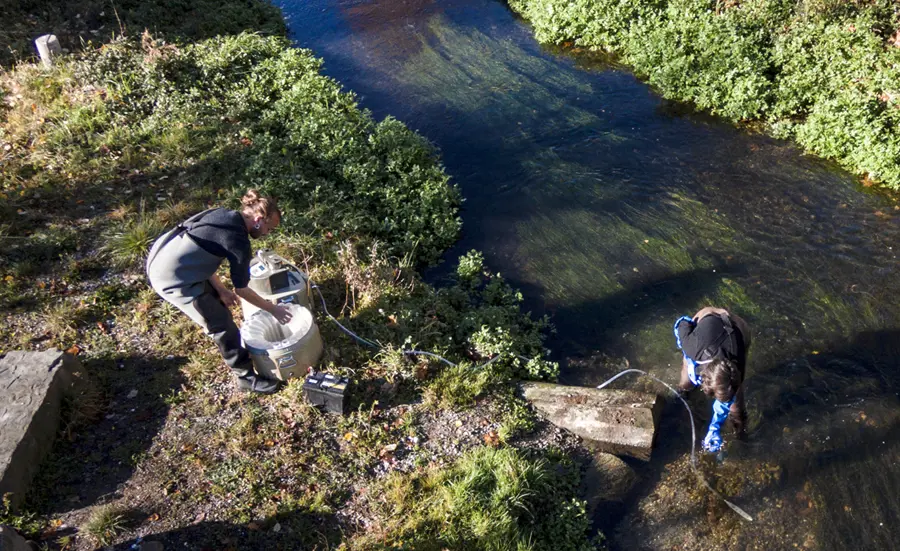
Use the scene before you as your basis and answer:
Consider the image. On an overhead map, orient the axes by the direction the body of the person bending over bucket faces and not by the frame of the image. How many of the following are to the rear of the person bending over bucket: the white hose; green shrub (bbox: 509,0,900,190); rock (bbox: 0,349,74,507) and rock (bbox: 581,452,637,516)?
1

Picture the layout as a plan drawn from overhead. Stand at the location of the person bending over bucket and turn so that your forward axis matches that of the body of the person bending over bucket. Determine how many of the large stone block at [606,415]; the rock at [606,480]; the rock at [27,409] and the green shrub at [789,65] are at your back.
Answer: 1

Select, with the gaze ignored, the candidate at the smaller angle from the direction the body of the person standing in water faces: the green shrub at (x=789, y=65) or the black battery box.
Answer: the black battery box

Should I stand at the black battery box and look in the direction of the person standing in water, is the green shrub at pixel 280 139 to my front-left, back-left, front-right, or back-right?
back-left

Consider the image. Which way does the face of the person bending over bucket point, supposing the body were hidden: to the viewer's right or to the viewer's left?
to the viewer's right

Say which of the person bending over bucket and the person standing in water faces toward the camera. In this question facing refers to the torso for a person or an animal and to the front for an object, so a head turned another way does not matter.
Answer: the person standing in water

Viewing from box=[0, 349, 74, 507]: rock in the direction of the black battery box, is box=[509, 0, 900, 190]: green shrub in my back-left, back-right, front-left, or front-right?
front-left

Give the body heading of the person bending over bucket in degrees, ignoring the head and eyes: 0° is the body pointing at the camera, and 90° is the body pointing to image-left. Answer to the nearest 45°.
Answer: approximately 270°

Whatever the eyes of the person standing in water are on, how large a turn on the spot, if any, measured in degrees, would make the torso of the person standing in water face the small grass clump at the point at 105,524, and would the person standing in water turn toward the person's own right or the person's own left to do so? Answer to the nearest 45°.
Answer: approximately 45° to the person's own right

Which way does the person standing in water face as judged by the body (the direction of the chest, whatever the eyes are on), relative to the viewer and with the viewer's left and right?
facing the viewer

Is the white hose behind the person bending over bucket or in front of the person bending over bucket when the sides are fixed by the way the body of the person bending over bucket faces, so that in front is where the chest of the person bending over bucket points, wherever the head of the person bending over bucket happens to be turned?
in front

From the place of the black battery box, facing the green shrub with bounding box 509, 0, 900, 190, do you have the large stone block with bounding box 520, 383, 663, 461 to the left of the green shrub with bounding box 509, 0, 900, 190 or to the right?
right
